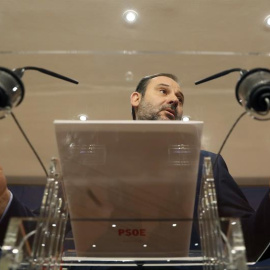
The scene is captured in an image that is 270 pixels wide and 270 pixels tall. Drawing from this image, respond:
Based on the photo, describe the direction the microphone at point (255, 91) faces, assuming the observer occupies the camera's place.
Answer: facing away from the viewer and to the left of the viewer

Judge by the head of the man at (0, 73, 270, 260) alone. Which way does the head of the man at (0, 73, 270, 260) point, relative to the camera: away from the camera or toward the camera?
toward the camera

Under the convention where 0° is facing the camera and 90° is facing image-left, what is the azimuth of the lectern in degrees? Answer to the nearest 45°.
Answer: approximately 0°

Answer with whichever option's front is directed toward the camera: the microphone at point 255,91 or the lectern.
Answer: the lectern
